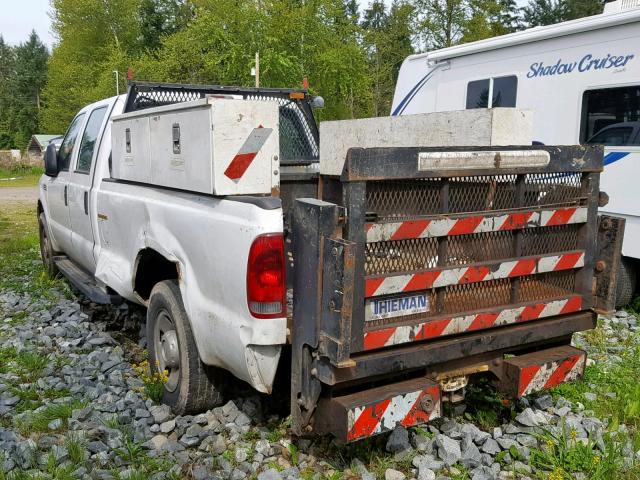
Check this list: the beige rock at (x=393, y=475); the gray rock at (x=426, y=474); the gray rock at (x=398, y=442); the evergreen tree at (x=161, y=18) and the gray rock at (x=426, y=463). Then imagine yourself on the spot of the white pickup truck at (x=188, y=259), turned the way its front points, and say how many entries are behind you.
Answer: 4

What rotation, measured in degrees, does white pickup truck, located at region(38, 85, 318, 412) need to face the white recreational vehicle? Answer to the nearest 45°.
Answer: approximately 90° to its right

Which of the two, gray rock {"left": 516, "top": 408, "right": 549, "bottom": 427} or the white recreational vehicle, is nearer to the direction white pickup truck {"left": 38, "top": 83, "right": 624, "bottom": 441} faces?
the white recreational vehicle

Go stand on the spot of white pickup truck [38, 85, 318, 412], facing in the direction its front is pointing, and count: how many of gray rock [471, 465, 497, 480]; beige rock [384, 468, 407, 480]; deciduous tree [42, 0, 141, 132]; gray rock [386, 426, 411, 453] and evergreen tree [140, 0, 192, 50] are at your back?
3

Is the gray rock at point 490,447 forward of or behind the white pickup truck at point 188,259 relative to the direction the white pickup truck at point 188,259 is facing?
behind

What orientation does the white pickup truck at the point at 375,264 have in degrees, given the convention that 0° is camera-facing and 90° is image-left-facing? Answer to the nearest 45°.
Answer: approximately 135°
